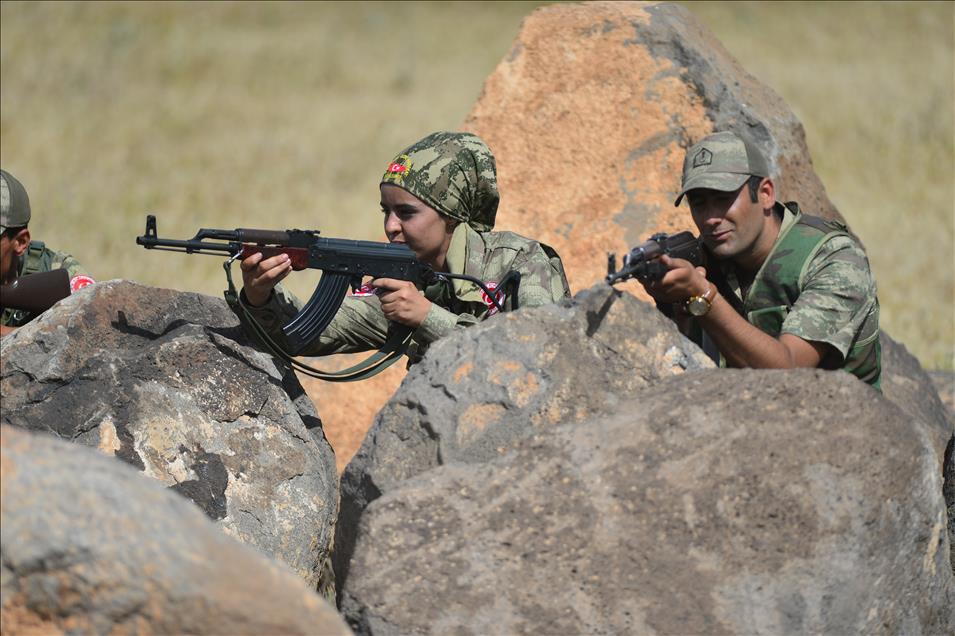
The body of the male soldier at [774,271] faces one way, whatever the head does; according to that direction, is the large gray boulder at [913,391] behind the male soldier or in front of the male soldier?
behind

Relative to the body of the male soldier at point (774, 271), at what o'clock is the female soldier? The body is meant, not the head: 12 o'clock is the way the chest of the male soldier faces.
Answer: The female soldier is roughly at 2 o'clock from the male soldier.

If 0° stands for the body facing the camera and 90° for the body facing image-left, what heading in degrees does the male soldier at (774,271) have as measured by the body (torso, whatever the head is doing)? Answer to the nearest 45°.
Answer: approximately 45°

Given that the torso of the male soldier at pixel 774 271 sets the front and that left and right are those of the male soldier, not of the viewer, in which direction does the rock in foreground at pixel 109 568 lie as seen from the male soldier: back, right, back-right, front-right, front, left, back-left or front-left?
front

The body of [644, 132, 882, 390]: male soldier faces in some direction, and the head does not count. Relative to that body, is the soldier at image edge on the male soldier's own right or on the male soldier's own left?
on the male soldier's own right

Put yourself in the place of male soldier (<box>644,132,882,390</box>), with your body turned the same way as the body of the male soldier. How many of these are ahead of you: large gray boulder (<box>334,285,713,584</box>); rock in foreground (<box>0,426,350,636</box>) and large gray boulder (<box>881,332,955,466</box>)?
2

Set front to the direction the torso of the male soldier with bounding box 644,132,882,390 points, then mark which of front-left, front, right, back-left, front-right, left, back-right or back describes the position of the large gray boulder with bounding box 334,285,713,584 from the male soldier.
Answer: front

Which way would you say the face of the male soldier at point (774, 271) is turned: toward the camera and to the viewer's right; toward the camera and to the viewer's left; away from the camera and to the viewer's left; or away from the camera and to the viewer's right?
toward the camera and to the viewer's left

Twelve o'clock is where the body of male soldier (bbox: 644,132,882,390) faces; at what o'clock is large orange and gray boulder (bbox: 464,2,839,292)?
The large orange and gray boulder is roughly at 4 o'clock from the male soldier.
